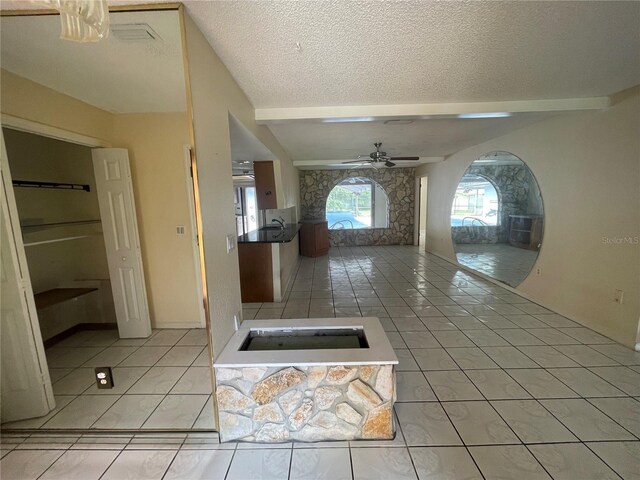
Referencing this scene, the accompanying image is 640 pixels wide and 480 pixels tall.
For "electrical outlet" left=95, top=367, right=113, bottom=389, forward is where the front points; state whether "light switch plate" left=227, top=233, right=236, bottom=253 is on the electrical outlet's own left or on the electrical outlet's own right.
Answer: on the electrical outlet's own left

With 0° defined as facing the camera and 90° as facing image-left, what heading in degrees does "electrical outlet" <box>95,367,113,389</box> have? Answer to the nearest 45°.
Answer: approximately 0°

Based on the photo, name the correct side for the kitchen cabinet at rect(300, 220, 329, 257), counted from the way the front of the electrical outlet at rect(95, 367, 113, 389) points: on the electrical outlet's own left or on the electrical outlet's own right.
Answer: on the electrical outlet's own left
